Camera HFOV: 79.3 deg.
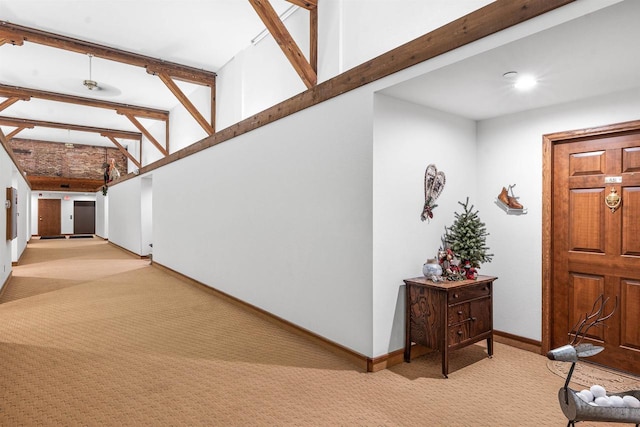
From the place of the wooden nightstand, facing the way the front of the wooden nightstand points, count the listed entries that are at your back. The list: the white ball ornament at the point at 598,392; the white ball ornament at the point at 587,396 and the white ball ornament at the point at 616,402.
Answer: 0

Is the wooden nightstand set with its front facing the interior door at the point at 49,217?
no

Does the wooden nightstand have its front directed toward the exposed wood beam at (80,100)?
no

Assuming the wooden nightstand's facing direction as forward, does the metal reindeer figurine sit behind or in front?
in front

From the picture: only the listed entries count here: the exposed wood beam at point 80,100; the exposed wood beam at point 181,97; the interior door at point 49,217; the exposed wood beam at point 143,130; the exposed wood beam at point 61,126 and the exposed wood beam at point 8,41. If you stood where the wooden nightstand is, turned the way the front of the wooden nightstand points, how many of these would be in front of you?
0

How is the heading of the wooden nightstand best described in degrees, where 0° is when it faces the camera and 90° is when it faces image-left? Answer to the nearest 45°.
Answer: approximately 315°

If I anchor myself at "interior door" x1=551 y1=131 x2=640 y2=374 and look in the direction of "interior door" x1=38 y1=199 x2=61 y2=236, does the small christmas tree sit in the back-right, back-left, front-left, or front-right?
front-left

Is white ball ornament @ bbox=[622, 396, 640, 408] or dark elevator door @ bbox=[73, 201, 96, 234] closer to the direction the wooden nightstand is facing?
the white ball ornament

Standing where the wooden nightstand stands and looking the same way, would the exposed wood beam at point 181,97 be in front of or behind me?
behind

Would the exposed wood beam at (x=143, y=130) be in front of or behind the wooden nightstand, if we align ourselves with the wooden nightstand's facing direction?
behind

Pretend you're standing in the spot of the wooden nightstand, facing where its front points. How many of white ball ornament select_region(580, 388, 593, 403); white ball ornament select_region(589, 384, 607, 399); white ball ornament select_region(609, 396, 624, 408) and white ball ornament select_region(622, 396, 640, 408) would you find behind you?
0

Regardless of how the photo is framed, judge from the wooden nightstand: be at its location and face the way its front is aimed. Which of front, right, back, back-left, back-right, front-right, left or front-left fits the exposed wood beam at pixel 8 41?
back-right

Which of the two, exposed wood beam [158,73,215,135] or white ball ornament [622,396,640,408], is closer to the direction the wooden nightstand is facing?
the white ball ornament

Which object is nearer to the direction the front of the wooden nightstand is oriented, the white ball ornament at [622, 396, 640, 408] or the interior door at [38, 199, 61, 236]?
the white ball ornament
